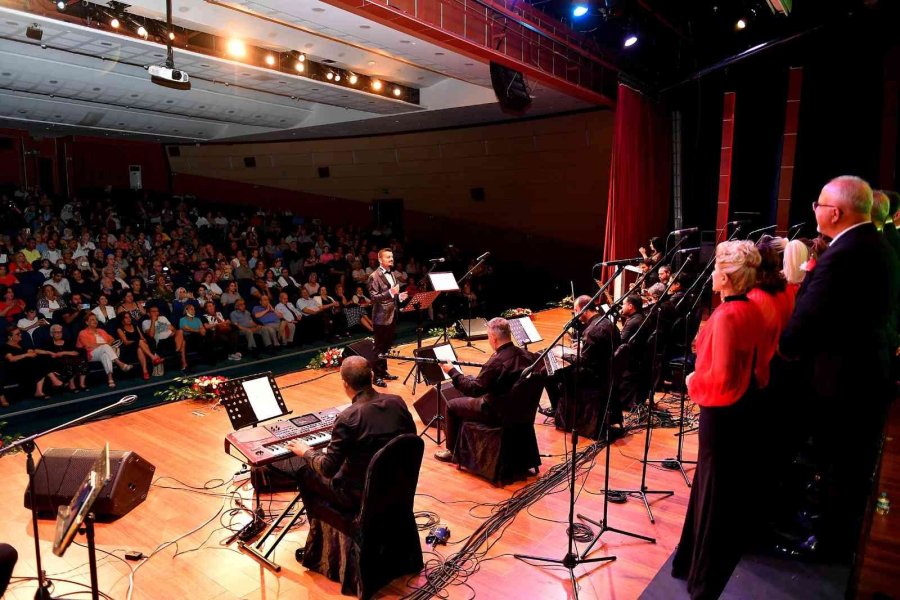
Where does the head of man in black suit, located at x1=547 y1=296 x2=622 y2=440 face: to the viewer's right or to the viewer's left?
to the viewer's left

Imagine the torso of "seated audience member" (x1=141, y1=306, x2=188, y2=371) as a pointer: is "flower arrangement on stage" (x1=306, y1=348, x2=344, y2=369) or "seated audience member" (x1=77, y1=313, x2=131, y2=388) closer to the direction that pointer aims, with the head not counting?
the flower arrangement on stage

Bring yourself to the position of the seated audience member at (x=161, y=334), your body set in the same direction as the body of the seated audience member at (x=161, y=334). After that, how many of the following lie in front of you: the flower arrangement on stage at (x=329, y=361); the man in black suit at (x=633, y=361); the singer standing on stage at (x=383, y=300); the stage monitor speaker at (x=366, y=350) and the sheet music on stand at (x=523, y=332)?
5

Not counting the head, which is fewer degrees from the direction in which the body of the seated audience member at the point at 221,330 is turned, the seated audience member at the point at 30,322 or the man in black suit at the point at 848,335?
the man in black suit

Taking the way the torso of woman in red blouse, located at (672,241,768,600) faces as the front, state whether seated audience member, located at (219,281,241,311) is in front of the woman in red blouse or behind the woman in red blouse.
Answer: in front

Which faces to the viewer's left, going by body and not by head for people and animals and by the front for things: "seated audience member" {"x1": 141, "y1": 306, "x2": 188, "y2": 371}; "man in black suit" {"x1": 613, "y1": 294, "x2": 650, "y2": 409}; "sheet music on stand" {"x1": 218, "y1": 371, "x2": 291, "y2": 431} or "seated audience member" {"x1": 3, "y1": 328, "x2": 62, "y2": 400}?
the man in black suit

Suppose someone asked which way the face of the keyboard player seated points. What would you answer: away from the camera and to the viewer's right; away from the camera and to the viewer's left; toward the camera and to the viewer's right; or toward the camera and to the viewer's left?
away from the camera and to the viewer's left

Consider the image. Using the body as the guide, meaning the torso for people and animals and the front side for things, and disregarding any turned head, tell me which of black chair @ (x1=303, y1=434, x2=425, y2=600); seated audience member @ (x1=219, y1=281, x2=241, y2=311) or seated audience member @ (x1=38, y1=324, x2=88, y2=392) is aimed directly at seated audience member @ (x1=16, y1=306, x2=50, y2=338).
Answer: the black chair

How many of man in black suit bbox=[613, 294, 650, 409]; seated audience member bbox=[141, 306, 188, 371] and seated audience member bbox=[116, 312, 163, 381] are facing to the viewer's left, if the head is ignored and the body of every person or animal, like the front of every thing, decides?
1

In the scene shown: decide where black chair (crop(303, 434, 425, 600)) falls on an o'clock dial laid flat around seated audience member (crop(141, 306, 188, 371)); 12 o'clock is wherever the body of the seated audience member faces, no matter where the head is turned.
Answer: The black chair is roughly at 1 o'clock from the seated audience member.

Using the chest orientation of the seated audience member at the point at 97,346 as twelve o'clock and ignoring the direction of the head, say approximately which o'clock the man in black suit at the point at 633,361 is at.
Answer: The man in black suit is roughly at 12 o'clock from the seated audience member.
